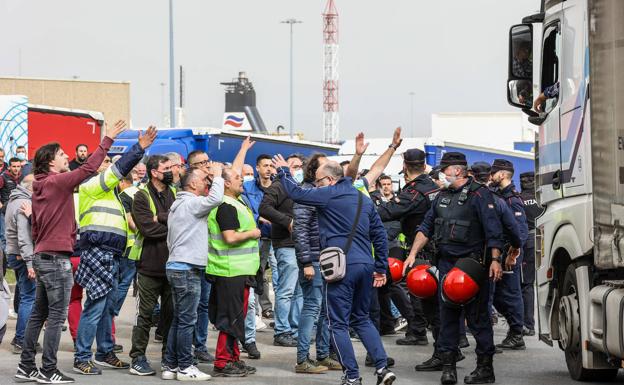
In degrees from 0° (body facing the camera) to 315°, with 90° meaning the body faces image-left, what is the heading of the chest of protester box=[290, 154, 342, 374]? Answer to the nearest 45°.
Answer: approximately 270°

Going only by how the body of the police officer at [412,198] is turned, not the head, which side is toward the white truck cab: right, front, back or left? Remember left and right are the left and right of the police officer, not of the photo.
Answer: back

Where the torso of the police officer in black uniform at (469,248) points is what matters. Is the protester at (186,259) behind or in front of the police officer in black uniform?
in front

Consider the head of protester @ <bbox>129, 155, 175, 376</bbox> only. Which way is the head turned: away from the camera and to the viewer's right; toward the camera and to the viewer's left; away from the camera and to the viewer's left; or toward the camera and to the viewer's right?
toward the camera and to the viewer's right
